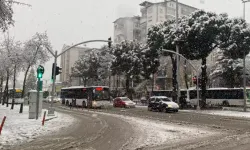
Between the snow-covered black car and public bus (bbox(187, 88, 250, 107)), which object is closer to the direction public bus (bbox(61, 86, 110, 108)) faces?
the snow-covered black car

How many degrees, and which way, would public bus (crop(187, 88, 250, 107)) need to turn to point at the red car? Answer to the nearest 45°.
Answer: approximately 45° to its left

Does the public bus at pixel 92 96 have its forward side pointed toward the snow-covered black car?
yes

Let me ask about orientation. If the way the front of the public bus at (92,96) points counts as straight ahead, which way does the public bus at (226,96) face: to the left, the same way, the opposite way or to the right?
the opposite way

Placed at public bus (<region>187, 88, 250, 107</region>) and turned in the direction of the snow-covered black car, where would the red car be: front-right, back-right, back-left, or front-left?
front-right

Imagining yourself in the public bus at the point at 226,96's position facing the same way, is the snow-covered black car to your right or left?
on your left

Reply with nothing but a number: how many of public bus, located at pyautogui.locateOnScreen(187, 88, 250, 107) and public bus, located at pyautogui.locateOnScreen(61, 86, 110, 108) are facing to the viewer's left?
1

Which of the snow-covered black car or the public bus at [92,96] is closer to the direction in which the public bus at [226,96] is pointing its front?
the public bus

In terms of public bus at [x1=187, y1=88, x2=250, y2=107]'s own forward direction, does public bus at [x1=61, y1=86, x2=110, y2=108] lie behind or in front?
in front

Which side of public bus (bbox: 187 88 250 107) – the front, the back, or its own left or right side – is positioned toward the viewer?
left

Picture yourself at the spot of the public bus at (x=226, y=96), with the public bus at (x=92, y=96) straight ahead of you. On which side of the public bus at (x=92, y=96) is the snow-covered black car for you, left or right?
left

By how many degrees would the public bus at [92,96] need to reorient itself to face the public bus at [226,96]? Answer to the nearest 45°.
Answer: approximately 45° to its left
